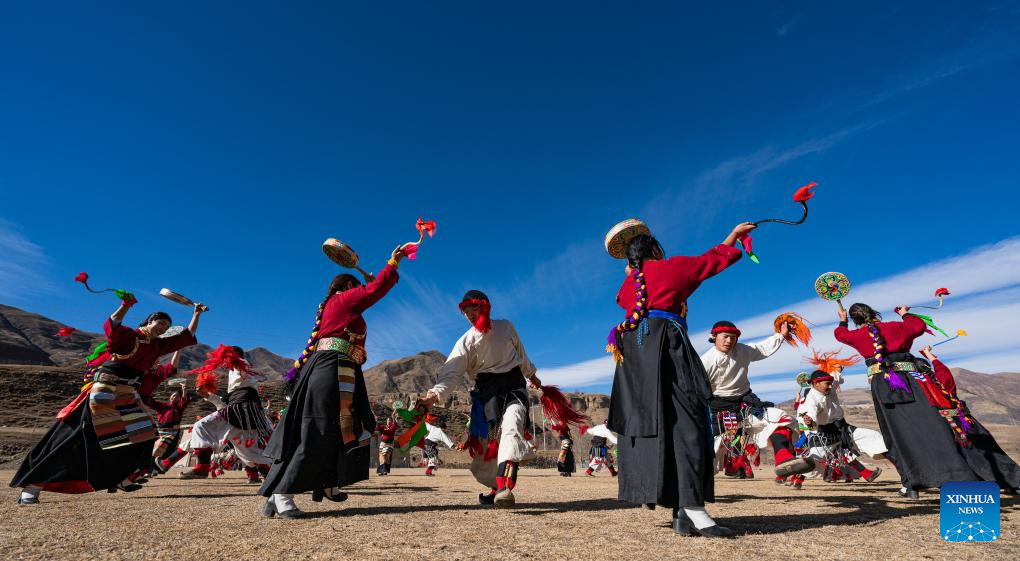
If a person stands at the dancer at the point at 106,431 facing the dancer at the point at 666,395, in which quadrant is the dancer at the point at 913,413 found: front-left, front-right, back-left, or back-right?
front-left

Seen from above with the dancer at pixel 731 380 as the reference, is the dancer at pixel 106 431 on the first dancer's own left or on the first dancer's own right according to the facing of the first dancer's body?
on the first dancer's own right

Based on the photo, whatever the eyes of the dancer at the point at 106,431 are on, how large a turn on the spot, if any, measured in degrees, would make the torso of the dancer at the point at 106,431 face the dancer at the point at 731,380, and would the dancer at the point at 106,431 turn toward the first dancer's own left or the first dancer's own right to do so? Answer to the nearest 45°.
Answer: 0° — they already face them

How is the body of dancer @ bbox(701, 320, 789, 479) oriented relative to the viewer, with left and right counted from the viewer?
facing the viewer

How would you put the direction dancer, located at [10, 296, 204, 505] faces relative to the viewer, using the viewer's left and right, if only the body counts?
facing the viewer and to the right of the viewer

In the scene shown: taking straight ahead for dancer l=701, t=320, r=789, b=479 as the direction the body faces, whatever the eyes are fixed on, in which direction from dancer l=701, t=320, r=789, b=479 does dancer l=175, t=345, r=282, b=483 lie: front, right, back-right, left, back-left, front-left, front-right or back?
right

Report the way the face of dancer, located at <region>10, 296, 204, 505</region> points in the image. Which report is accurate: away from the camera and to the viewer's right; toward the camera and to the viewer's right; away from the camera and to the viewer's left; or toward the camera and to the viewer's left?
toward the camera and to the viewer's right

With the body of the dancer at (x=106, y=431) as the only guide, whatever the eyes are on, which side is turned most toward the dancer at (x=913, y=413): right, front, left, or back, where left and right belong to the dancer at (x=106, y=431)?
front

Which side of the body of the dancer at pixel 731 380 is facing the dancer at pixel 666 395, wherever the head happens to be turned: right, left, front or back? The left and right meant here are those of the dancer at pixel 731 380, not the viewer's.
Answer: front

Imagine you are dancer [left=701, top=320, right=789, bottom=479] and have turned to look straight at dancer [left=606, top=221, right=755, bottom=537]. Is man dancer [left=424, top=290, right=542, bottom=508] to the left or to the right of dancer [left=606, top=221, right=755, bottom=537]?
right

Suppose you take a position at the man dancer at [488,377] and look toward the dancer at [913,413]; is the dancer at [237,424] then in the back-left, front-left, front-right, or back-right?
back-left

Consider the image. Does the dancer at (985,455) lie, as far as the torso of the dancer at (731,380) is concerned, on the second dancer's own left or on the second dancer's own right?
on the second dancer's own left

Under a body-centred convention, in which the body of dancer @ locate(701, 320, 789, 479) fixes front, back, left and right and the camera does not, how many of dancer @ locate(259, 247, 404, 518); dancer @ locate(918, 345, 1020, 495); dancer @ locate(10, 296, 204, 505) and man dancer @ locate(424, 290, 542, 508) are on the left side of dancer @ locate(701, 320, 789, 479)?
1

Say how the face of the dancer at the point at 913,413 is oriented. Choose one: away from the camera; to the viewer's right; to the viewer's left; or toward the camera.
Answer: away from the camera

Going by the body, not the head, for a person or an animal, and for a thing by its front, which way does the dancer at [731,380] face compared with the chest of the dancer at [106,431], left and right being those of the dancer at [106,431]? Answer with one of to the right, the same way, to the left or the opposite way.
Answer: to the right

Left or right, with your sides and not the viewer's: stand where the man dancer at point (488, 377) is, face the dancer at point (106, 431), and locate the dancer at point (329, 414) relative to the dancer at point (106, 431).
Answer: left

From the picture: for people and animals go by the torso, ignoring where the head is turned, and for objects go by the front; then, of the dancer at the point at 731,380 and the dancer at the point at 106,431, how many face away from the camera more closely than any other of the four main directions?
0
